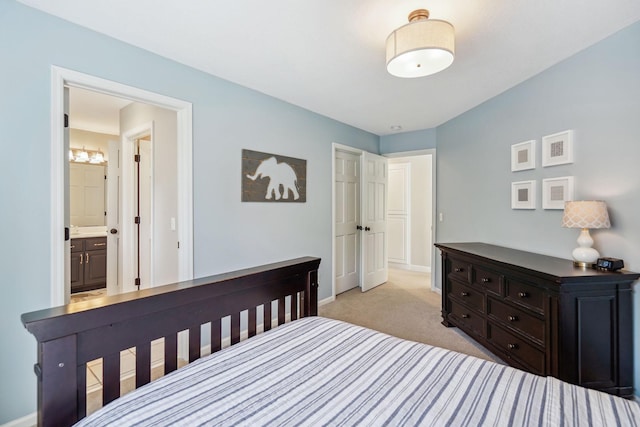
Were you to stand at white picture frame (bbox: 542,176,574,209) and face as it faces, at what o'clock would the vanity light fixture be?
The vanity light fixture is roughly at 1 o'clock from the white picture frame.

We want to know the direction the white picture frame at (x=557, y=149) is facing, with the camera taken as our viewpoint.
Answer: facing the viewer and to the left of the viewer

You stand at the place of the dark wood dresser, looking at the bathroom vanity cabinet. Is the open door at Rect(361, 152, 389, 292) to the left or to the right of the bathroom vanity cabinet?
right

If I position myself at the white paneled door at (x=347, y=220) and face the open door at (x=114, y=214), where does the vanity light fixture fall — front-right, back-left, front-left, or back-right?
front-right

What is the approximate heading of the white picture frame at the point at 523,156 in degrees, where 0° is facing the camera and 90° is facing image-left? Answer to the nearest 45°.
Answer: approximately 45°

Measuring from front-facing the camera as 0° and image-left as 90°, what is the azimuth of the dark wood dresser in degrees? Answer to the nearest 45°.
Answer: approximately 45°

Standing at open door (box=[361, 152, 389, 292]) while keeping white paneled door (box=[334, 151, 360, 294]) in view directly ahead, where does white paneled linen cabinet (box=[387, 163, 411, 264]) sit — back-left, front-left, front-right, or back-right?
back-right

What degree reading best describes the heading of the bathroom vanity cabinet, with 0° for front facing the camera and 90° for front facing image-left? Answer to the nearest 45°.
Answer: approximately 315°

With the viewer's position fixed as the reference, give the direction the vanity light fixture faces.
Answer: facing the viewer and to the right of the viewer

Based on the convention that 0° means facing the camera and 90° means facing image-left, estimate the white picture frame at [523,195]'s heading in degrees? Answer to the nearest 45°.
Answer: approximately 45°

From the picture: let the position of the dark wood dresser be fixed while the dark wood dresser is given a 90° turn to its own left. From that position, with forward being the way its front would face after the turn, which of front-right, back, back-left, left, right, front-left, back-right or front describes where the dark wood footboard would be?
right
